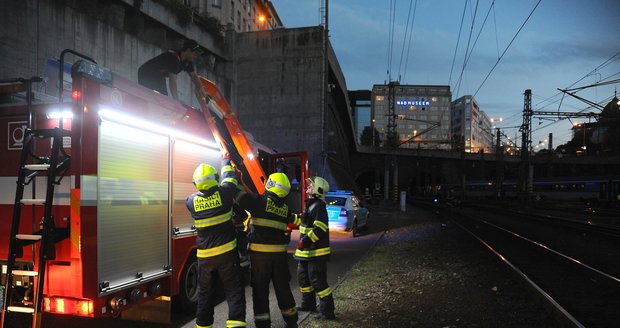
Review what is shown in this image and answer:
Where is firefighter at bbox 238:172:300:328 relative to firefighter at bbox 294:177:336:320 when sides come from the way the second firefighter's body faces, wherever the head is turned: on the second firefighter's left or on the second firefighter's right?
on the second firefighter's left

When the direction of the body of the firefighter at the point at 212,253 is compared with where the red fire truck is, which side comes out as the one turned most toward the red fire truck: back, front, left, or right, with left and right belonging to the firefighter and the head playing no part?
left

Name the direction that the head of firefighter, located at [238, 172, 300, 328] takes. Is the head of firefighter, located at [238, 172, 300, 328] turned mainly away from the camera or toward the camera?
away from the camera

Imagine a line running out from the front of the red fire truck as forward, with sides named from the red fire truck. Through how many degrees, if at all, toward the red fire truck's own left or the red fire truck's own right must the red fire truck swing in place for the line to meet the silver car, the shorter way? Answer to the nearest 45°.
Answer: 0° — it already faces it

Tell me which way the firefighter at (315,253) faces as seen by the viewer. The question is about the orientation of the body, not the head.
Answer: to the viewer's left

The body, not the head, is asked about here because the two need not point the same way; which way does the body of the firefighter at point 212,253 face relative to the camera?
away from the camera

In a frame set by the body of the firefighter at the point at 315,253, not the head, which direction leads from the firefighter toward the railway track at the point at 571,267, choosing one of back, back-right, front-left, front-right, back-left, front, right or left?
back-right

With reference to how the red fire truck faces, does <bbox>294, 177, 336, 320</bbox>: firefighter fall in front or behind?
in front

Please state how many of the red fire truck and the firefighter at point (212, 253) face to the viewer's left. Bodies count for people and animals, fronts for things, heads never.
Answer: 0

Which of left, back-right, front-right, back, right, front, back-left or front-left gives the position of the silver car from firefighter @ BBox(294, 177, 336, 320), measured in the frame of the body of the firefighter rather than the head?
right

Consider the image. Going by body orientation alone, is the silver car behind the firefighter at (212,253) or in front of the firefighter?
in front

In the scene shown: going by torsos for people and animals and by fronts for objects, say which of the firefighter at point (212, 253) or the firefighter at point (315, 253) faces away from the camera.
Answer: the firefighter at point (212, 253)

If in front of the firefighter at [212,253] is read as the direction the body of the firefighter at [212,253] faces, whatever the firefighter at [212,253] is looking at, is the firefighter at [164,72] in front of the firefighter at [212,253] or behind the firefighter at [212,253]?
in front
